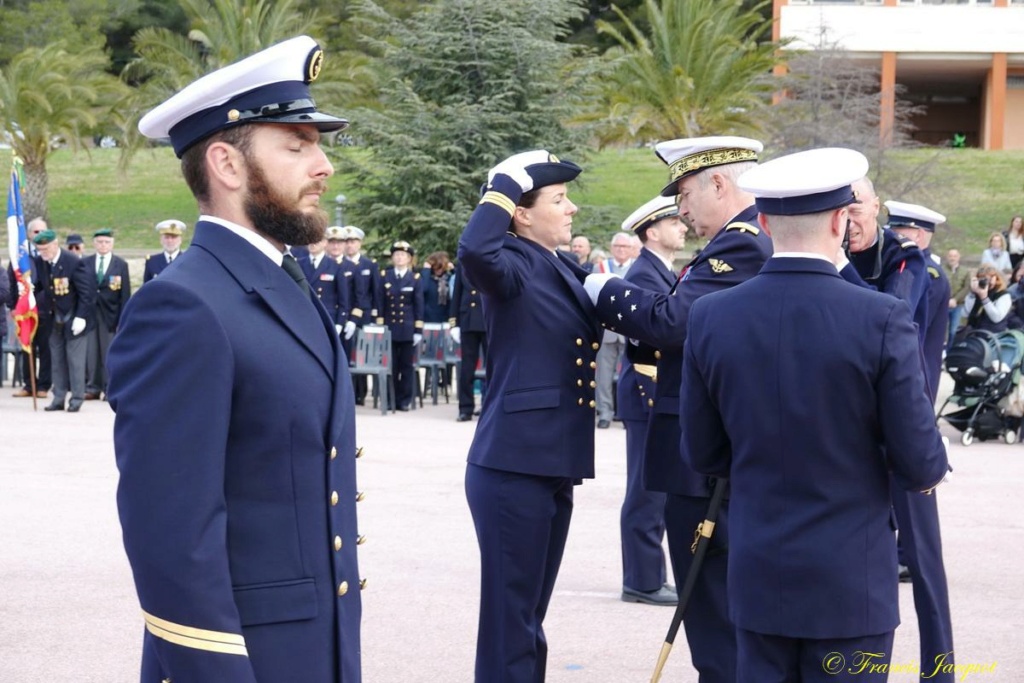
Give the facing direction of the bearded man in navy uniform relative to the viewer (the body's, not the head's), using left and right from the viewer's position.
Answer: facing to the right of the viewer

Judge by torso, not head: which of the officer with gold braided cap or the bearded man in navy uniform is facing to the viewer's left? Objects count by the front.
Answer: the officer with gold braided cap

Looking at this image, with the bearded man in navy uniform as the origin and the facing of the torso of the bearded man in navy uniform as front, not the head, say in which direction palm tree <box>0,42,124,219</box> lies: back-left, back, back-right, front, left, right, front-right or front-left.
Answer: left

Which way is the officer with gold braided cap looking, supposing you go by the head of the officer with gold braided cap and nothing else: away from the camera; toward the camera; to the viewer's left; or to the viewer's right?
to the viewer's left

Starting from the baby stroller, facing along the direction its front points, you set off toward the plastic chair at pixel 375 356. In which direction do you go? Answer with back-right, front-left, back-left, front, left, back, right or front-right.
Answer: front-right

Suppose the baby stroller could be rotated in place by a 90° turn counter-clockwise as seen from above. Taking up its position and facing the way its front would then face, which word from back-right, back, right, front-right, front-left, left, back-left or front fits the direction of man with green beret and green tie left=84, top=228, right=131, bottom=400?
back-right

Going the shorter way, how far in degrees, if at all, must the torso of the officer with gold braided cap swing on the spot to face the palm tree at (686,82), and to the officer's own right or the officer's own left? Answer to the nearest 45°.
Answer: approximately 90° to the officer's own right

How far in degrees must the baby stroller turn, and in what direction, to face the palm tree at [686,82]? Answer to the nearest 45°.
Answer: approximately 135° to its right

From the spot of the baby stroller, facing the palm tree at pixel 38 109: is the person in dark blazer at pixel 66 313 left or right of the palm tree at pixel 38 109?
left

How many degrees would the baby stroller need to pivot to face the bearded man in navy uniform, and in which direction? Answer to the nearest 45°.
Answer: approximately 45° to its left

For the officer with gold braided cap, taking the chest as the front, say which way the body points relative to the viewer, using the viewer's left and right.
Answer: facing to the left of the viewer

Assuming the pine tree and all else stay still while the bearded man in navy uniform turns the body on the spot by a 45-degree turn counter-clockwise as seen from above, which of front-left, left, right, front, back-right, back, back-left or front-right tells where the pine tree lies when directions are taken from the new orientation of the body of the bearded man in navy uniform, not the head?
front-left

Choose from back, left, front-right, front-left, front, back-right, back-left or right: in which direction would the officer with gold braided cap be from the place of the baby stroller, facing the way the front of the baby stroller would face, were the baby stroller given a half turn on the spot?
back-right

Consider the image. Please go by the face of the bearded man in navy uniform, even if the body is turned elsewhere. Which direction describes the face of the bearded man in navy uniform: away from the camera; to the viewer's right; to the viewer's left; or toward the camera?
to the viewer's right

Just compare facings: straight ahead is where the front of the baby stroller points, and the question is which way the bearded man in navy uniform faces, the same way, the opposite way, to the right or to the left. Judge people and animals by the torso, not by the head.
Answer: the opposite way

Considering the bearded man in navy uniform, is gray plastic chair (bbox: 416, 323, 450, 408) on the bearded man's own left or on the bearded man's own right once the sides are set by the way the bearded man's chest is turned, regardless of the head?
on the bearded man's own left

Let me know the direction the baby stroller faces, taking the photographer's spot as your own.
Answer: facing the viewer and to the left of the viewer

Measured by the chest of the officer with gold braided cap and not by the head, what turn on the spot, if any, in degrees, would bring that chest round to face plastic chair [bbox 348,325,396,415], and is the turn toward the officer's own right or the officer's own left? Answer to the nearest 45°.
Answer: approximately 90° to the officer's own right

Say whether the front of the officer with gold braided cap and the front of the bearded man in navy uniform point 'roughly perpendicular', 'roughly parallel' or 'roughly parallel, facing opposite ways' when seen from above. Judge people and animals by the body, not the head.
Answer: roughly parallel, facing opposite ways

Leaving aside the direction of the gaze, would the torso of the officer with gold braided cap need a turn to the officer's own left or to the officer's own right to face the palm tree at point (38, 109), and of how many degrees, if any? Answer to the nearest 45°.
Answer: approximately 45° to the officer's own right

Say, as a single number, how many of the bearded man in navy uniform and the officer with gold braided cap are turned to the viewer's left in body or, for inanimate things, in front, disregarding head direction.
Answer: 1
